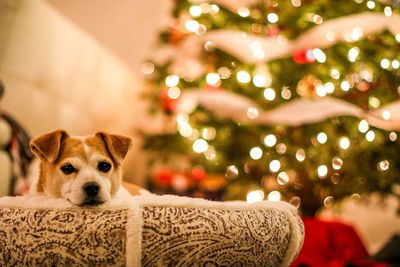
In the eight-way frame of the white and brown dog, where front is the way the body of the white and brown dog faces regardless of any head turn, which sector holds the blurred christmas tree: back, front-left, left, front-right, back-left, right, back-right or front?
back-left

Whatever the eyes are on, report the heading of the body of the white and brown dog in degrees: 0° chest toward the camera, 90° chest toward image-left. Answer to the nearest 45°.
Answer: approximately 0°
